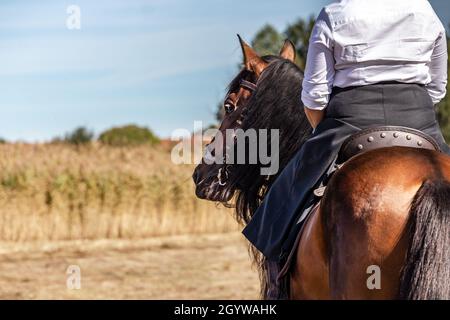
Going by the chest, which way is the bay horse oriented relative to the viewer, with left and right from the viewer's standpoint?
facing away from the viewer and to the left of the viewer

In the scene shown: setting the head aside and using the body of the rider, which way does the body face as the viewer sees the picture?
away from the camera

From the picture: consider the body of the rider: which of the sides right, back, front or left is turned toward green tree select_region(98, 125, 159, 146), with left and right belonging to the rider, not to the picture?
front

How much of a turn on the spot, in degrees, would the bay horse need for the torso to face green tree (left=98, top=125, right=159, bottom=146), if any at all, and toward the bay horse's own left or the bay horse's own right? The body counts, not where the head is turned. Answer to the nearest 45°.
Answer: approximately 45° to the bay horse's own right
